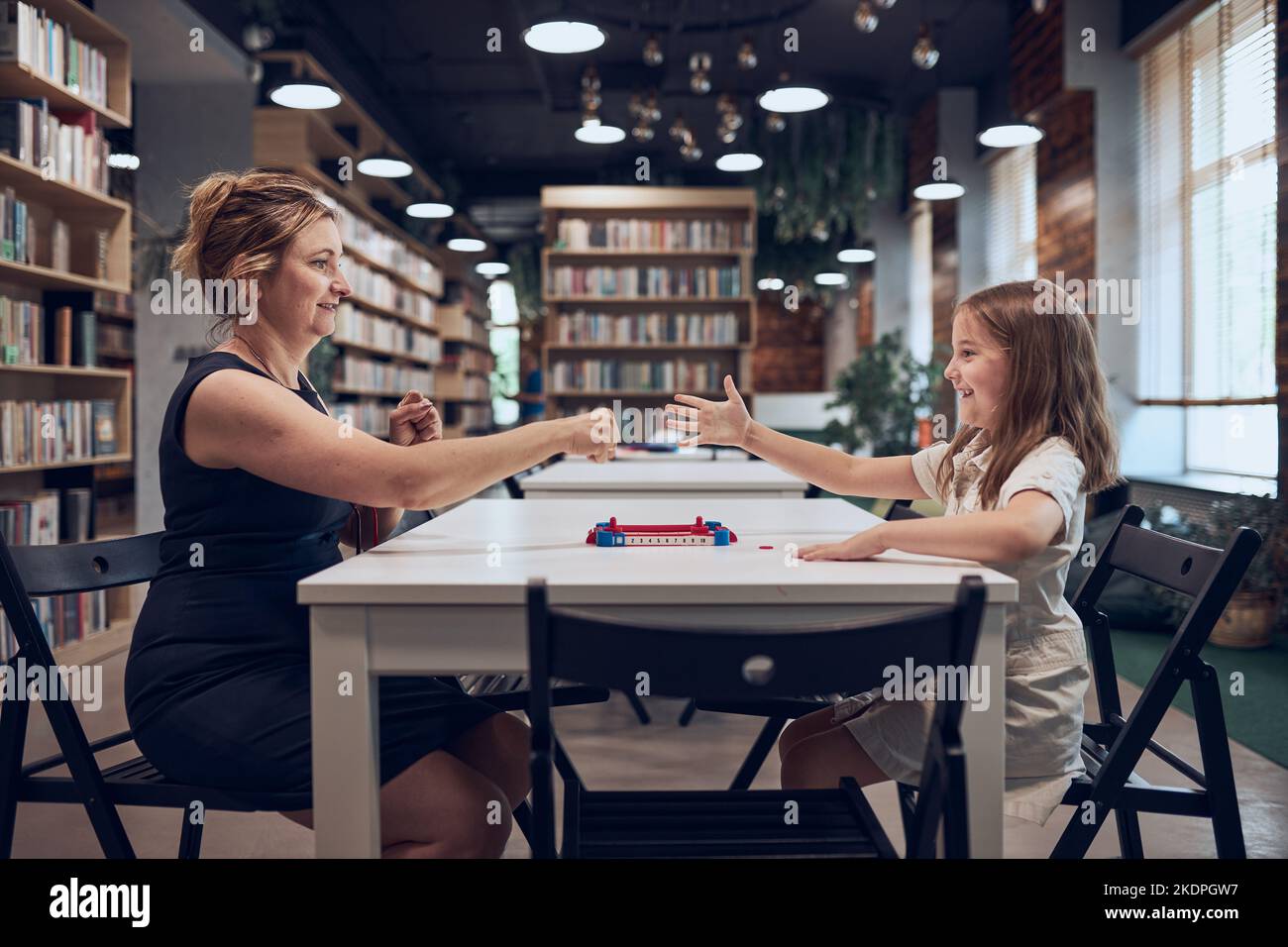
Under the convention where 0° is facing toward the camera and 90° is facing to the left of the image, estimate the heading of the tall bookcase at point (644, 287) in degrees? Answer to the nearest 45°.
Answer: approximately 0°

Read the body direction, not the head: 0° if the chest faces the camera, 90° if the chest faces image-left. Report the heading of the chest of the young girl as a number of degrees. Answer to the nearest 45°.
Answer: approximately 90°

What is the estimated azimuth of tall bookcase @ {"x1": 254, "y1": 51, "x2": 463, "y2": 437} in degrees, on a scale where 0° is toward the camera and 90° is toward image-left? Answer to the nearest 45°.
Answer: approximately 315°

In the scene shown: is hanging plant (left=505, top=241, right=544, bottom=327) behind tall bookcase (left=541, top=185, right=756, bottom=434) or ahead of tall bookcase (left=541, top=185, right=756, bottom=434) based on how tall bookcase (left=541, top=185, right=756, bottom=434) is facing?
behind

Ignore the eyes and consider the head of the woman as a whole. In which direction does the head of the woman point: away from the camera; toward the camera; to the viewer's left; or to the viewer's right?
to the viewer's right

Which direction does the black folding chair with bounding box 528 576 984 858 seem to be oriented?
away from the camera

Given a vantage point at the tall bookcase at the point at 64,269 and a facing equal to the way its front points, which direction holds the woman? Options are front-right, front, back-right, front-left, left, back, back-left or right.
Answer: front-right

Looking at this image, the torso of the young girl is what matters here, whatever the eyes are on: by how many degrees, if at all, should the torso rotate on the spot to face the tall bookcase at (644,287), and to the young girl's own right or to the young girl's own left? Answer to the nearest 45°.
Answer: approximately 90° to the young girl's own right

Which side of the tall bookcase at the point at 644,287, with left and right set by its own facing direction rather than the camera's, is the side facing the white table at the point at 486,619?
front

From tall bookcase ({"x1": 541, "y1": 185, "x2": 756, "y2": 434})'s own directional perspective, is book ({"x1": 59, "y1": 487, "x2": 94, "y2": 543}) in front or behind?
in front

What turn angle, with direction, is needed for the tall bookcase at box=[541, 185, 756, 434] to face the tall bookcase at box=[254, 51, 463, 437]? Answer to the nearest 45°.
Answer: approximately 90° to its right

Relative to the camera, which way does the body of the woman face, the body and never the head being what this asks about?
to the viewer's right

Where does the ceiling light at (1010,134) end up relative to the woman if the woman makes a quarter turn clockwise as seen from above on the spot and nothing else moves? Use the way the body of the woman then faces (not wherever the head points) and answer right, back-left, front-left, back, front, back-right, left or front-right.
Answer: back-left

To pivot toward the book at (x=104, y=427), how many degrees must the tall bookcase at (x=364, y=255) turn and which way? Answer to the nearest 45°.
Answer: approximately 45° to its right

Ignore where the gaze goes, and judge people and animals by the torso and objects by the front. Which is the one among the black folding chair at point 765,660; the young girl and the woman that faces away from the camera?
the black folding chair

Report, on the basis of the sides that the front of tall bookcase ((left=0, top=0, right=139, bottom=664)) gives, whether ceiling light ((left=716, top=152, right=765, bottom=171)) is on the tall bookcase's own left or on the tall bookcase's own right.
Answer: on the tall bookcase's own left

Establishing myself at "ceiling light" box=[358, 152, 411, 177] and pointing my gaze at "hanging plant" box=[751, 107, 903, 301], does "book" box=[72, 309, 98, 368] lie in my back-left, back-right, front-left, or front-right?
back-right

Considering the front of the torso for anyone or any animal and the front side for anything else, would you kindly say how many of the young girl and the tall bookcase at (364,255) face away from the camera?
0
